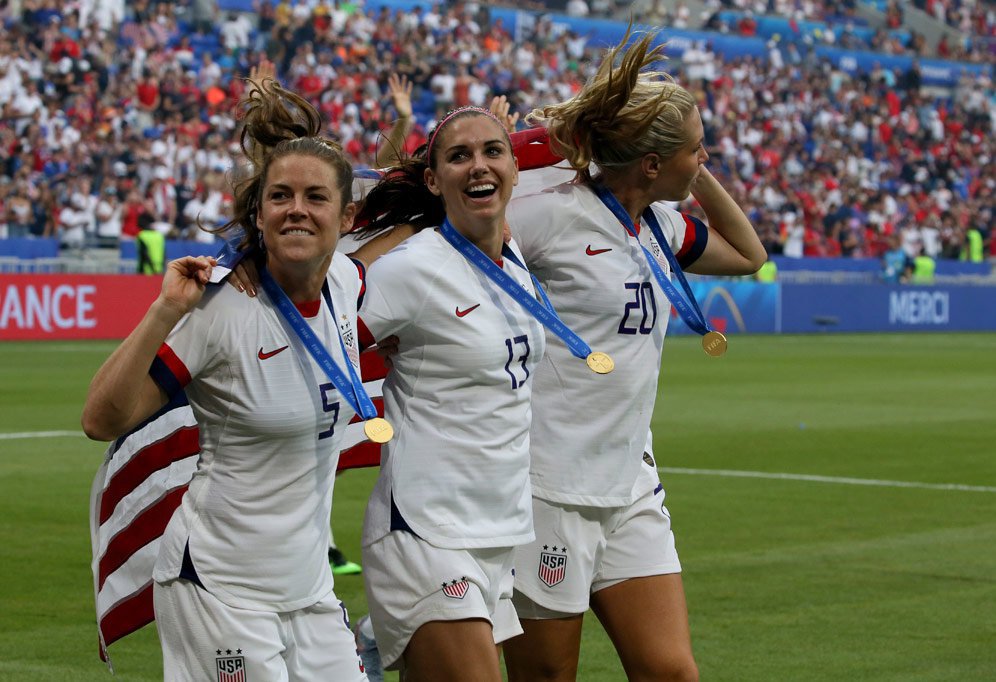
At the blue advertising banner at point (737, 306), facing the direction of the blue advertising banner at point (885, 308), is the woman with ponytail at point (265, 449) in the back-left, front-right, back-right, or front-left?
back-right

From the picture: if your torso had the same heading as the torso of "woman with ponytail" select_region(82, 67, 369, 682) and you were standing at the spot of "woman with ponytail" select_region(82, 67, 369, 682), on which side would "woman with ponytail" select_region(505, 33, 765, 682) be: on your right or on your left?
on your left

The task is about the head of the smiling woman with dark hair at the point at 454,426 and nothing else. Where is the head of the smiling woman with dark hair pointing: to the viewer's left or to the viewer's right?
to the viewer's right

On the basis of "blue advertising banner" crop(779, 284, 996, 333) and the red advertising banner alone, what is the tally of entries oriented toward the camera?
2

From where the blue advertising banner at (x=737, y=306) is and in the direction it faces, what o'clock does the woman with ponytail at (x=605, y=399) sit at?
The woman with ponytail is roughly at 12 o'clock from the blue advertising banner.

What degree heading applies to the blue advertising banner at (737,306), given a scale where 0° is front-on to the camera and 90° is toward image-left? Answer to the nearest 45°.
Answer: approximately 0°

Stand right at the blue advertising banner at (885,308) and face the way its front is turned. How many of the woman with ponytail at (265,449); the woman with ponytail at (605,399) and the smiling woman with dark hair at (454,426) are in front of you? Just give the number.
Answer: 3

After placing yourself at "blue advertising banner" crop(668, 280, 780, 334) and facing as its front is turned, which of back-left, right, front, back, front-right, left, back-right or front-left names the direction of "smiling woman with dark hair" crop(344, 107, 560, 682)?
front

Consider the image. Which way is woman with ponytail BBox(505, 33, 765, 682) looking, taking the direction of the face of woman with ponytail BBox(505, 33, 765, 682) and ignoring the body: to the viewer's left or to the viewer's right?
to the viewer's right

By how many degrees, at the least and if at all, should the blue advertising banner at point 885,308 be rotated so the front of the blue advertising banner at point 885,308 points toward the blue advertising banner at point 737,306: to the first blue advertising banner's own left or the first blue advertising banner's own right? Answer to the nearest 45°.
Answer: approximately 45° to the first blue advertising banner's own right

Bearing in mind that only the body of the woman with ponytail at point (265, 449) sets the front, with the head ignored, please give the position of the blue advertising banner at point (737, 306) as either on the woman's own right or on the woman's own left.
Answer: on the woman's own left

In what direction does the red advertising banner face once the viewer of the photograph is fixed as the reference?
facing the viewer

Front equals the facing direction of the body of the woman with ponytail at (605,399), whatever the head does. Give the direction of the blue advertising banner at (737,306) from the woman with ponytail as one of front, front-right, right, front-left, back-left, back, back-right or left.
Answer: back-left

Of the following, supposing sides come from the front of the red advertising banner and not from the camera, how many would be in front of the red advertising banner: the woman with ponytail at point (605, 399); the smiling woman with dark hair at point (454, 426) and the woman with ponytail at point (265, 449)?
3
